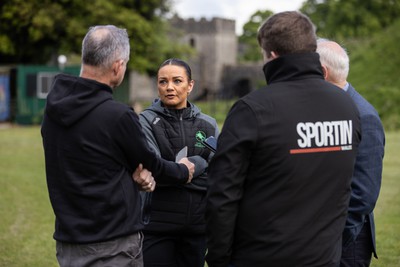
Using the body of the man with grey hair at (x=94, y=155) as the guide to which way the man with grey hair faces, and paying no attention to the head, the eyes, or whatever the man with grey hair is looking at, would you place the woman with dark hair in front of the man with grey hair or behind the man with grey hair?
in front

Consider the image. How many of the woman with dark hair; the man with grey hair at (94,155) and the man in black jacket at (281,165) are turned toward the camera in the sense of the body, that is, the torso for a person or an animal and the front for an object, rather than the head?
1

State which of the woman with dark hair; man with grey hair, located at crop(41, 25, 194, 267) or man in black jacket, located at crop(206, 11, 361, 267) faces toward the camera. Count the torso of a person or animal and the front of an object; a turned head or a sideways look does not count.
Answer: the woman with dark hair

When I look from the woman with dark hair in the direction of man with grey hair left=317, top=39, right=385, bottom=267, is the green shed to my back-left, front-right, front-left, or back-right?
back-left

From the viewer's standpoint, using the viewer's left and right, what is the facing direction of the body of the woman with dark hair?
facing the viewer

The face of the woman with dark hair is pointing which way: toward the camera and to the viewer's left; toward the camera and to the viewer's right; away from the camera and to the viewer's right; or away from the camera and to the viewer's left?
toward the camera and to the viewer's left

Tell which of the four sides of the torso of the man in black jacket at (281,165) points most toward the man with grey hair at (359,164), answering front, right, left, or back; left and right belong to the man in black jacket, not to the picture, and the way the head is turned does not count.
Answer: right

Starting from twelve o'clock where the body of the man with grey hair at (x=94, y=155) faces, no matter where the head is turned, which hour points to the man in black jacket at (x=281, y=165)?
The man in black jacket is roughly at 2 o'clock from the man with grey hair.

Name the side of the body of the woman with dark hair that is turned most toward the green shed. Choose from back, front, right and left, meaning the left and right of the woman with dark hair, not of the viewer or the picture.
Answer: back

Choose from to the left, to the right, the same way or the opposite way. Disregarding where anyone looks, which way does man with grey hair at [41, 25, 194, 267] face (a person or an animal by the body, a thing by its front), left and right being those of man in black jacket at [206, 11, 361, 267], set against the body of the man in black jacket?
to the right

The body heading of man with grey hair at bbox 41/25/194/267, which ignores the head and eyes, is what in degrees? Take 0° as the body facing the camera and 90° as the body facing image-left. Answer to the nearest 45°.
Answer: approximately 225°

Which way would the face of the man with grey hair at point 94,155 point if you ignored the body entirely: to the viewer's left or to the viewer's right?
to the viewer's right

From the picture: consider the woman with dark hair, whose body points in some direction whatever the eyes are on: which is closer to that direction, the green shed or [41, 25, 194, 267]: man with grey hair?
the man with grey hair

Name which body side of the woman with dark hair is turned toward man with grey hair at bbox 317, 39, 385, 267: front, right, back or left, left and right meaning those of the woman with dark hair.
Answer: left

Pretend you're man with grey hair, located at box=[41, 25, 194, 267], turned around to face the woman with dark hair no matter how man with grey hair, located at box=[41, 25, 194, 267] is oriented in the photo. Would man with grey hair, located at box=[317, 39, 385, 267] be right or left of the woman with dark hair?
right

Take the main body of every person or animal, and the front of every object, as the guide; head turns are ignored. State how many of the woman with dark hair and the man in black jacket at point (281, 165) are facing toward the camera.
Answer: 1

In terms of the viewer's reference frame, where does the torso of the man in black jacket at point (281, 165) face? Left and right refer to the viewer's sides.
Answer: facing away from the viewer and to the left of the viewer
